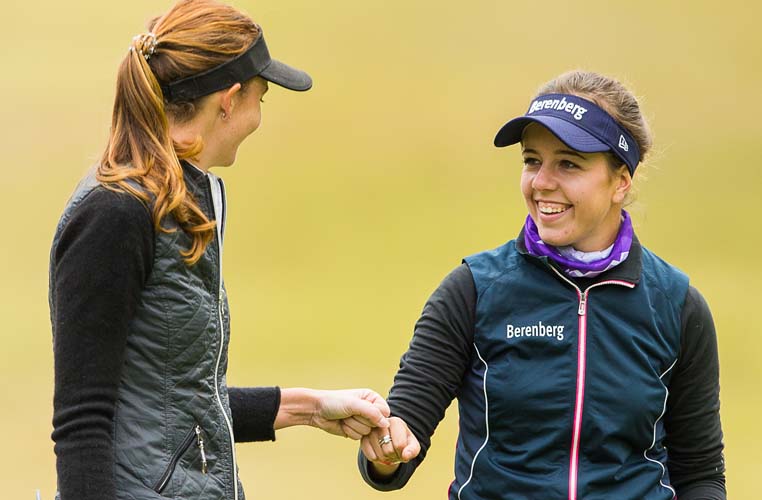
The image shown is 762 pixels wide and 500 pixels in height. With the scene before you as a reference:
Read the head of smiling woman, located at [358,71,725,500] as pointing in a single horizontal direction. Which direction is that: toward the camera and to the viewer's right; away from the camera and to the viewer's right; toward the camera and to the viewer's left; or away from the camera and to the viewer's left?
toward the camera and to the viewer's left

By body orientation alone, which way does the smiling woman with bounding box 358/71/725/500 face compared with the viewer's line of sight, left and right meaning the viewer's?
facing the viewer
